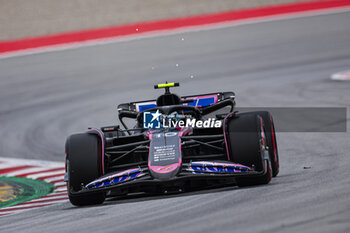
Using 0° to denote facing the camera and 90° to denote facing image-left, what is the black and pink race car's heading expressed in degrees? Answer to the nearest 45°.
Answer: approximately 0°
